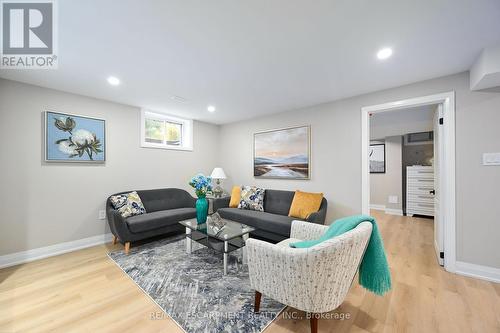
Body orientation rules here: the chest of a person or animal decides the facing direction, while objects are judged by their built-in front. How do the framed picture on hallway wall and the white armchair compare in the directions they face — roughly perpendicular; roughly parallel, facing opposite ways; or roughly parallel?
roughly perpendicular

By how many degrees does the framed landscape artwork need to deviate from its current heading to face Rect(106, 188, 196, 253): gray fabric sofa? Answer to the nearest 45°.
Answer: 0° — it already faces it

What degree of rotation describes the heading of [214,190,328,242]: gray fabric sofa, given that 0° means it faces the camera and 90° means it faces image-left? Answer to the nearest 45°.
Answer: approximately 45°

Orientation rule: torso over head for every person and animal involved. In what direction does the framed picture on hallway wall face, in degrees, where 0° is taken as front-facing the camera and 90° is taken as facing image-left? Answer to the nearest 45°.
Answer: approximately 45°

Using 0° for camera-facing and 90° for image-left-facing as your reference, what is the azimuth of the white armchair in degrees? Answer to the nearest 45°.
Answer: approximately 135°

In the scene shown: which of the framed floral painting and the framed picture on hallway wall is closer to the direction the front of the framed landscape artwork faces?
the framed floral painting

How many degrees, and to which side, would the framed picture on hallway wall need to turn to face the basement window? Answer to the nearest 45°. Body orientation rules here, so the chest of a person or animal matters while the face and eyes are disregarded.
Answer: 0° — it already faces it

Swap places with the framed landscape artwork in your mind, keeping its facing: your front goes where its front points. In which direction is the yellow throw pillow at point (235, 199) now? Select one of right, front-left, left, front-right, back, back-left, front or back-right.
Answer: front-right
